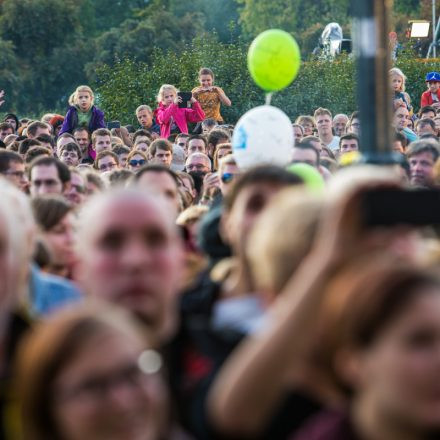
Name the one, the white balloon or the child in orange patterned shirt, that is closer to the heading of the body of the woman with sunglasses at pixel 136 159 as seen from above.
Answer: the white balloon

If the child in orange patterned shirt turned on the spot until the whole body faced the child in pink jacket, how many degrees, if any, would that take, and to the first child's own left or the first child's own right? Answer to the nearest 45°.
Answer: approximately 45° to the first child's own right

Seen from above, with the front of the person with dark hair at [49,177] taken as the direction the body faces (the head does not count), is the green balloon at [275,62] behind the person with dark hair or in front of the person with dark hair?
behind

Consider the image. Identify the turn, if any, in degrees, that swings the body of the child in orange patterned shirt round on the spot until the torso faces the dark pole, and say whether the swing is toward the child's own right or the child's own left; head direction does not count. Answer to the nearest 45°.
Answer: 0° — they already face it

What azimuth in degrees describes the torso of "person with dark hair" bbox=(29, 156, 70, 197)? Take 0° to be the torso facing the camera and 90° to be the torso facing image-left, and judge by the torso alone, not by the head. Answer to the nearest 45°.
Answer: approximately 45°

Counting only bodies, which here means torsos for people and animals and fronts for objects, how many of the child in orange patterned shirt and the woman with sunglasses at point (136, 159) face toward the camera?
2

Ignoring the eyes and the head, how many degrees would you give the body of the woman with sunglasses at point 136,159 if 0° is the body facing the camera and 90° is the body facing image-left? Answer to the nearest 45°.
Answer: approximately 0°

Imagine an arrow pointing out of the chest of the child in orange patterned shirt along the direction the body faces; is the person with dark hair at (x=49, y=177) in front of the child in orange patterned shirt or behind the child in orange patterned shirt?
in front

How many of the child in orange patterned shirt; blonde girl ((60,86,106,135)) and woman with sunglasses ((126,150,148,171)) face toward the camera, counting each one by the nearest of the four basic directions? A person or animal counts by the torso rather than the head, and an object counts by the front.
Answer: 3

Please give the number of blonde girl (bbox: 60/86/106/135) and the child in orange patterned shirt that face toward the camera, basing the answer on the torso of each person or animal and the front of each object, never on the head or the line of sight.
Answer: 2
